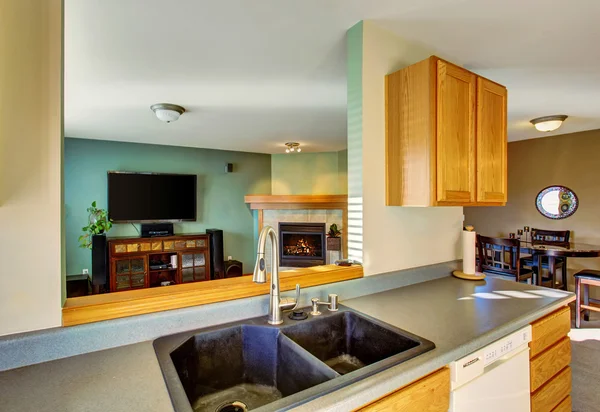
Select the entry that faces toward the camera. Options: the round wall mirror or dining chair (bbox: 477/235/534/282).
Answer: the round wall mirror

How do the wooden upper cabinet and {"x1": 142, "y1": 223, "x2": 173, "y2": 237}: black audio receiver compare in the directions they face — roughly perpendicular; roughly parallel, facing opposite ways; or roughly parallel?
roughly parallel

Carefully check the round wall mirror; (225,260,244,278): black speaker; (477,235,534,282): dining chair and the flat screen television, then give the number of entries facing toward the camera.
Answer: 3

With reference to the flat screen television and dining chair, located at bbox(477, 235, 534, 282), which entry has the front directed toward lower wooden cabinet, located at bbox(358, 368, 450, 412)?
the flat screen television

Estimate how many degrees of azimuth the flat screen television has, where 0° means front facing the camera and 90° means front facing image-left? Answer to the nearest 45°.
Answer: approximately 0°

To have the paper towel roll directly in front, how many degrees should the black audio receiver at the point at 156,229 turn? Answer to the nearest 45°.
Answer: approximately 45° to its left

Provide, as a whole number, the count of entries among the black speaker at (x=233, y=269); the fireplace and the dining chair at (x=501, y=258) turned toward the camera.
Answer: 2

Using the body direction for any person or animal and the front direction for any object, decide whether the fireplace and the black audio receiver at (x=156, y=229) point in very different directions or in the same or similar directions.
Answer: same or similar directions

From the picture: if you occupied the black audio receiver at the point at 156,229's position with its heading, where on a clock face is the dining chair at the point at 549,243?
The dining chair is roughly at 10 o'clock from the black audio receiver.

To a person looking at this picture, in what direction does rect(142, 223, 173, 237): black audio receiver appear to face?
facing the viewer

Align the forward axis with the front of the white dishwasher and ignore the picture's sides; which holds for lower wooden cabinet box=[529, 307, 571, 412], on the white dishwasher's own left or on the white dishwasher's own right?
on the white dishwasher's own left

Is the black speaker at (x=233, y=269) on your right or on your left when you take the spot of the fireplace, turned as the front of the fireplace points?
on your right

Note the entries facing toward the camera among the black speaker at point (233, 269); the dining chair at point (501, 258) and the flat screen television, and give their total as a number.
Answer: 2

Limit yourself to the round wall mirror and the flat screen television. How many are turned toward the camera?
2

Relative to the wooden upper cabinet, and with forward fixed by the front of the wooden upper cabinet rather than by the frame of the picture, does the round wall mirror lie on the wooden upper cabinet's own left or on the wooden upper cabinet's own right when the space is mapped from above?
on the wooden upper cabinet's own left
